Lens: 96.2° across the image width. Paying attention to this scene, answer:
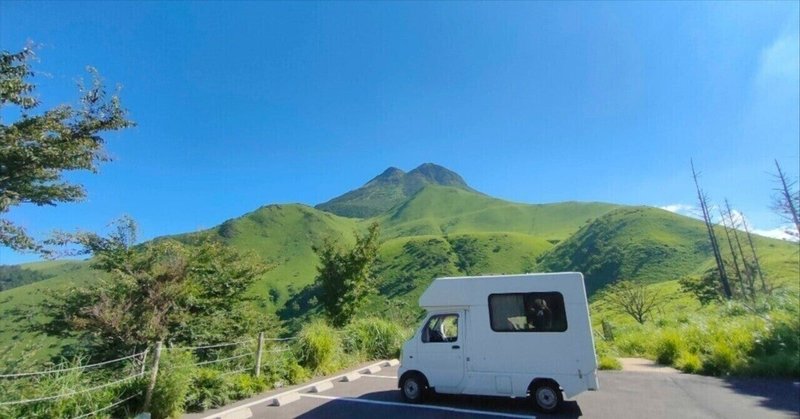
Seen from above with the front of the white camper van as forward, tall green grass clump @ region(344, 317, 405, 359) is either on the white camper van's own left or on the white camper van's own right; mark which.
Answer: on the white camper van's own right

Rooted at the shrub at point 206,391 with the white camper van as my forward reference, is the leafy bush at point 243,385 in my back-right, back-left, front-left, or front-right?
front-left

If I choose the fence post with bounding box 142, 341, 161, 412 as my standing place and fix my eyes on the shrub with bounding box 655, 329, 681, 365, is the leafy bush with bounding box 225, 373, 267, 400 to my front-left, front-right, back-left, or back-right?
front-left

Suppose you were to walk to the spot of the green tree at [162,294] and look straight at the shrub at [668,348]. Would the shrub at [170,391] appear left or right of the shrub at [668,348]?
right

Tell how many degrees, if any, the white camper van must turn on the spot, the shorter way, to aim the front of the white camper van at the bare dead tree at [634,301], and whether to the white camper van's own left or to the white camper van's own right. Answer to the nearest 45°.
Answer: approximately 90° to the white camper van's own right

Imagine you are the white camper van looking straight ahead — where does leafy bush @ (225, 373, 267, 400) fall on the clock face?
The leafy bush is roughly at 12 o'clock from the white camper van.

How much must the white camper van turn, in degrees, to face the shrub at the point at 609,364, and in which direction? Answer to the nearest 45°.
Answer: approximately 135° to its right

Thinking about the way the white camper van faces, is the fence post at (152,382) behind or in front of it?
in front

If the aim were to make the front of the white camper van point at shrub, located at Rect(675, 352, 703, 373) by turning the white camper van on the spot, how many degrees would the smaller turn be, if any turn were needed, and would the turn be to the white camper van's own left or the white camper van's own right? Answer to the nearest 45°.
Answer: approximately 135° to the white camper van's own right

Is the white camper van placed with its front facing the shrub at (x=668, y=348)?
no

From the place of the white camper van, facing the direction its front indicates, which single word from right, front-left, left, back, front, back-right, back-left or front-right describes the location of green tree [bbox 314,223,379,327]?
front-right

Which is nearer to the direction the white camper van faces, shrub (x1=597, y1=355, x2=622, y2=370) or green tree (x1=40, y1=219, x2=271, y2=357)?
the green tree

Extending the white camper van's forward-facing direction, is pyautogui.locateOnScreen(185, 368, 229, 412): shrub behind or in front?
in front

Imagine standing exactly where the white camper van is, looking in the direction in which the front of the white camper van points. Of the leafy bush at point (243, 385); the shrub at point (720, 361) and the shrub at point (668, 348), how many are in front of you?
1

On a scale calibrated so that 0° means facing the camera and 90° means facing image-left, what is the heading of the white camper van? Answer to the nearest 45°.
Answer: approximately 90°

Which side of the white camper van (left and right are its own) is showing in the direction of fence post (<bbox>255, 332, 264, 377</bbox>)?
front

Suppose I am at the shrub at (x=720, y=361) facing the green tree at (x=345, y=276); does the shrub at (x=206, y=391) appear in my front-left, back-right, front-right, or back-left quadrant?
front-left
